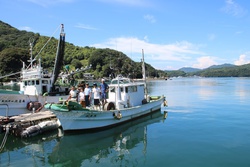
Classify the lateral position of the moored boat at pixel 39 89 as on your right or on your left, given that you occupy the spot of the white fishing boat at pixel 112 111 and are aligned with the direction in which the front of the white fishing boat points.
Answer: on your right

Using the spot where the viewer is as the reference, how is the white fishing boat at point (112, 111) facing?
facing the viewer and to the left of the viewer

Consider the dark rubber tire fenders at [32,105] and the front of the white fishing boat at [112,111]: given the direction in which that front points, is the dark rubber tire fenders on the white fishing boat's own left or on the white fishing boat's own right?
on the white fishing boat's own right
